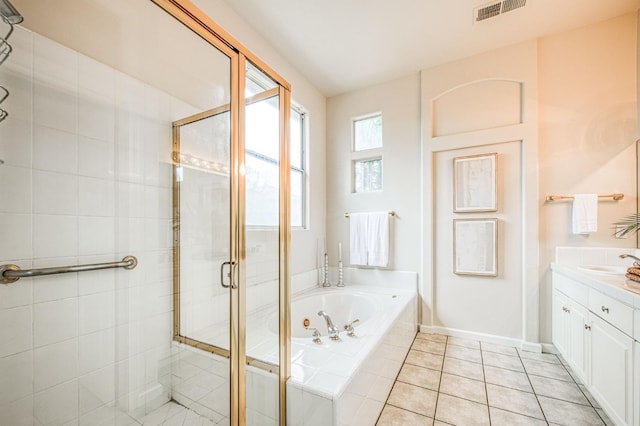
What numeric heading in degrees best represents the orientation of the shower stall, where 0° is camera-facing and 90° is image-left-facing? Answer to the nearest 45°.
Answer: approximately 315°

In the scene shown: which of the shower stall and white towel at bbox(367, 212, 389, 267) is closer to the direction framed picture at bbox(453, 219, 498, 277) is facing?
the shower stall

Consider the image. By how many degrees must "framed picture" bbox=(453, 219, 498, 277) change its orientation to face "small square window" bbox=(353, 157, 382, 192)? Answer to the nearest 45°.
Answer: approximately 90° to its right

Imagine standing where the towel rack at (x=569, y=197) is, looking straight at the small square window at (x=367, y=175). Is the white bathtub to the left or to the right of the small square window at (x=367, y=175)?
left

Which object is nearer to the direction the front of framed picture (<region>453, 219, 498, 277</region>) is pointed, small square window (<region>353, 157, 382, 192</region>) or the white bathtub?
the white bathtub

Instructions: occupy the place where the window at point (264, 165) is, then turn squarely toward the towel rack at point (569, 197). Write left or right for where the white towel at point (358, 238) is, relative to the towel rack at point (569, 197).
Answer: left

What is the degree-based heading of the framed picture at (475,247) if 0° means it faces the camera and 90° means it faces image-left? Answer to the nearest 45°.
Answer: approximately 0°

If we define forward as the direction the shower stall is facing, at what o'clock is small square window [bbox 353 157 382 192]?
The small square window is roughly at 10 o'clock from the shower stall.

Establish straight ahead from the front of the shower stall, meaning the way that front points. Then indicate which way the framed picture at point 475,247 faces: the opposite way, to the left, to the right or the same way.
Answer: to the right
